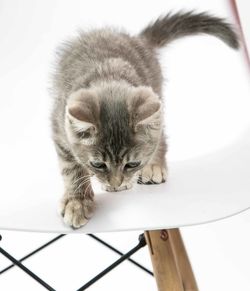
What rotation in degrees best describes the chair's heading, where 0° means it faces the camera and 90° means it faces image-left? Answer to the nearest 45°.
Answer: approximately 0°

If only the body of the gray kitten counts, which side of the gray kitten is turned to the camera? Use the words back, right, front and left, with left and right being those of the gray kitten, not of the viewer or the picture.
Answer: front
